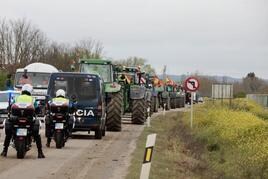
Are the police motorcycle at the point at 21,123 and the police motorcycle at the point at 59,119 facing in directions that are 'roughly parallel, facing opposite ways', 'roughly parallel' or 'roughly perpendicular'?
roughly parallel

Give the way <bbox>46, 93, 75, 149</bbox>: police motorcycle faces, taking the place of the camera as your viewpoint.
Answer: facing away from the viewer

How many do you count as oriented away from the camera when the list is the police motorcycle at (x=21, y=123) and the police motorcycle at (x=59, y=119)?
2

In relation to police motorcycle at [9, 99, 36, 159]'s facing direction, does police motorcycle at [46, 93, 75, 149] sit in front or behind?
in front

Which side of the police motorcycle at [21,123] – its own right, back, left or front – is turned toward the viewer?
back

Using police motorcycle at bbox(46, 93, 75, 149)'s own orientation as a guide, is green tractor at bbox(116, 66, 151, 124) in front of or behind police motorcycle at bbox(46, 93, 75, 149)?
in front
